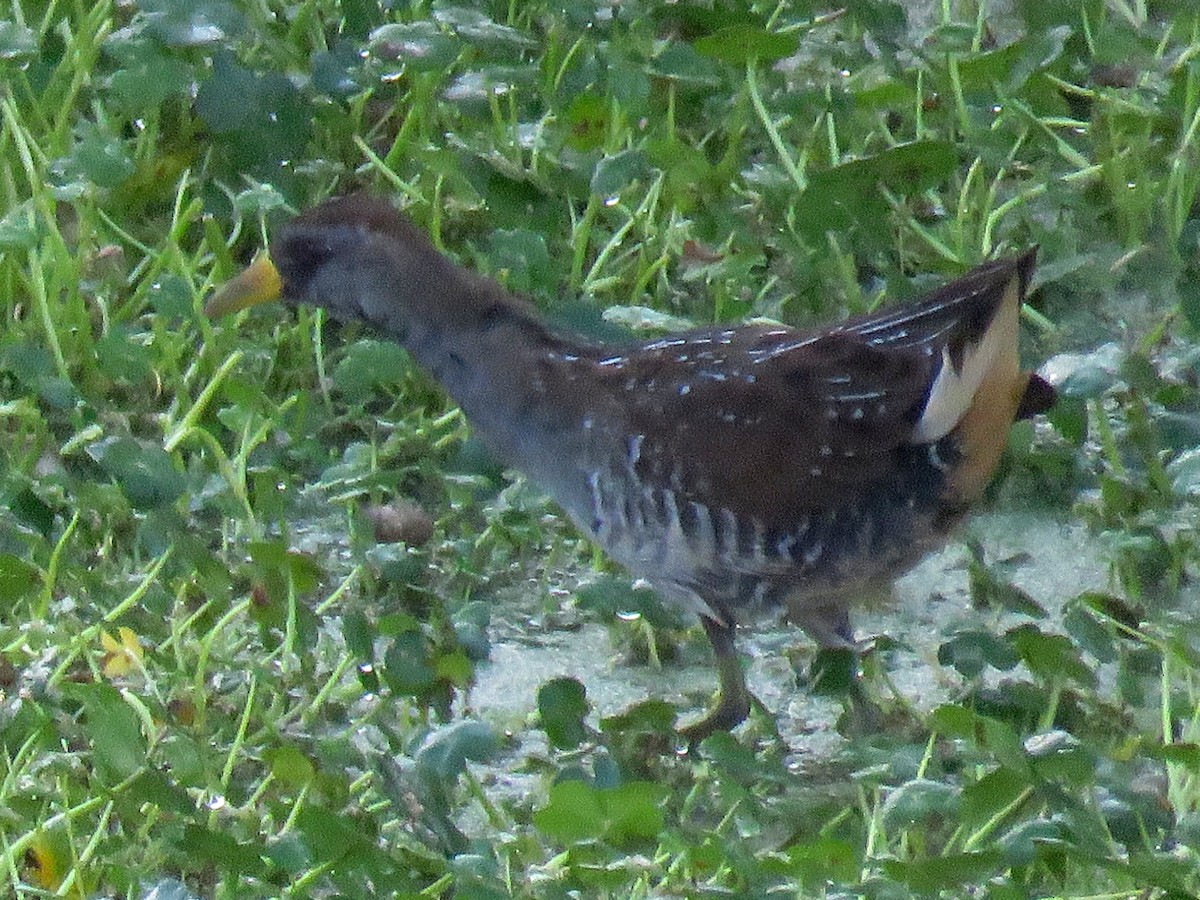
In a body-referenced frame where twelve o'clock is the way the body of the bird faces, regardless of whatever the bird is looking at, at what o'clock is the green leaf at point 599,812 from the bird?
The green leaf is roughly at 10 o'clock from the bird.

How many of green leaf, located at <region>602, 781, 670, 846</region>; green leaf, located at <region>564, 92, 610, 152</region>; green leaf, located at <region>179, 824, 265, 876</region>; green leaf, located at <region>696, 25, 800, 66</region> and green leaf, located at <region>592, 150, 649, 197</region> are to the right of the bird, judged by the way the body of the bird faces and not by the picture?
3

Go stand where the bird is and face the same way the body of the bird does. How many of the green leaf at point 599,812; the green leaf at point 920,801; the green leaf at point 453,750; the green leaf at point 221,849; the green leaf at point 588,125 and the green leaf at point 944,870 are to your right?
1

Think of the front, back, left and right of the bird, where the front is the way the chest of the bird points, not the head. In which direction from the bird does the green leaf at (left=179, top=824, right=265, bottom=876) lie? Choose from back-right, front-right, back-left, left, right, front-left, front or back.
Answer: front-left

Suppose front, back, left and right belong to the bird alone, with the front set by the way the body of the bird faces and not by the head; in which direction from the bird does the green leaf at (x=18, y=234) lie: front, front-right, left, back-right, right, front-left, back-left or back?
front-right

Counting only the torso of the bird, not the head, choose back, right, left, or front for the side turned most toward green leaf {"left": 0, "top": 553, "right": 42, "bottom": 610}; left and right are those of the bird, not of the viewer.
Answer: front

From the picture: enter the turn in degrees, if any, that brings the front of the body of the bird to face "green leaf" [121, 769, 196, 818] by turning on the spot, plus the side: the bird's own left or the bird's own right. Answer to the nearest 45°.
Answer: approximately 45° to the bird's own left

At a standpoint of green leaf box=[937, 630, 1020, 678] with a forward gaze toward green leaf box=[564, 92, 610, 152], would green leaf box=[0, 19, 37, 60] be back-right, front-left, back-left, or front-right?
front-left

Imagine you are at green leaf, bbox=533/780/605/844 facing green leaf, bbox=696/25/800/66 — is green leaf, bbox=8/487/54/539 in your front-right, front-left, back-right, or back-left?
front-left

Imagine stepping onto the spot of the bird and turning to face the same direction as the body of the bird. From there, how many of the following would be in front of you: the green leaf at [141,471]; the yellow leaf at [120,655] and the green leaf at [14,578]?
3

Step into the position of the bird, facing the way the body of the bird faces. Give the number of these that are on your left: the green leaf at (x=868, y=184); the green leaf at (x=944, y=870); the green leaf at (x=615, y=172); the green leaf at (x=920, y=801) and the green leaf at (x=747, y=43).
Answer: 2

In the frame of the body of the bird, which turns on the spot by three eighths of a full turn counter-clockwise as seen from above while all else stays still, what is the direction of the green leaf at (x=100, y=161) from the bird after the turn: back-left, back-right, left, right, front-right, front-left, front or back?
back

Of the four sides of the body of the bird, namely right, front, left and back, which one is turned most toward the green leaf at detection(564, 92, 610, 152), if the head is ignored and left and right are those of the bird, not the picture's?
right

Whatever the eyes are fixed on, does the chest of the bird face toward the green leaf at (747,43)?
no

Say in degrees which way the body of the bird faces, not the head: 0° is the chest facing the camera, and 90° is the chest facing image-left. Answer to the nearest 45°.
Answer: approximately 90°

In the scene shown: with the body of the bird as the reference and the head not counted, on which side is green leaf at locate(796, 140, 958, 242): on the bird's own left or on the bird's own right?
on the bird's own right

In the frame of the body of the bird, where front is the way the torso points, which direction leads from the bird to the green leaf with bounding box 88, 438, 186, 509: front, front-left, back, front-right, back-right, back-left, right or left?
front

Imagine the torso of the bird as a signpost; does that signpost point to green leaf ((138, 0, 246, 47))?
no

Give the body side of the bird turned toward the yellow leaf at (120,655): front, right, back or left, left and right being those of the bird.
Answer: front
